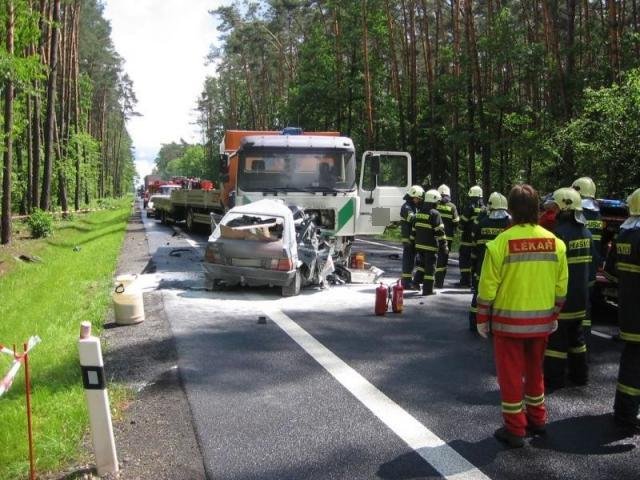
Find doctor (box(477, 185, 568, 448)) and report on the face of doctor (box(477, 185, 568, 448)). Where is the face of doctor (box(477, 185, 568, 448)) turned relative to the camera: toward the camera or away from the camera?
away from the camera

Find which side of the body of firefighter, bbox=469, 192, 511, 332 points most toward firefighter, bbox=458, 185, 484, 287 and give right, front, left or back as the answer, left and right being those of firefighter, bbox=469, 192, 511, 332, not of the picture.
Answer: front

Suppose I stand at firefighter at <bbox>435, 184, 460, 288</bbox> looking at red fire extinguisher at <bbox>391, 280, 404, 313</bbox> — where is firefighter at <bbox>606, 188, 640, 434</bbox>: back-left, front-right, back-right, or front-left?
front-left

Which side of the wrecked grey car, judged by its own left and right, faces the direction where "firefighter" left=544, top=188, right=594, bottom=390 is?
right

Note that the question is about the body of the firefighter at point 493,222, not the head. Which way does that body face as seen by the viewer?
away from the camera

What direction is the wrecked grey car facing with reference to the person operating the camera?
facing away from the viewer and to the right of the viewer

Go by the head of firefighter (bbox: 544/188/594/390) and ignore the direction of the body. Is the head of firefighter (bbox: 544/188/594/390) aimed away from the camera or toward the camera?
away from the camera
